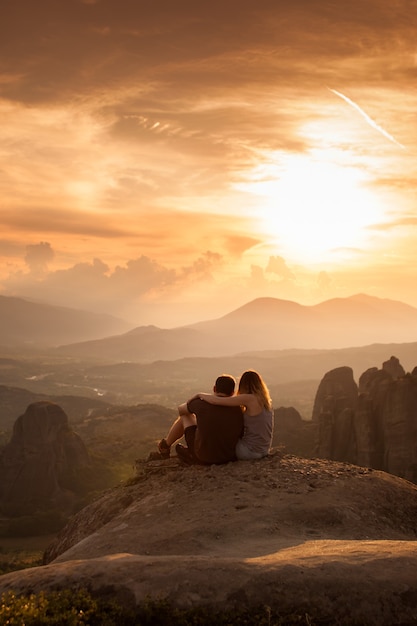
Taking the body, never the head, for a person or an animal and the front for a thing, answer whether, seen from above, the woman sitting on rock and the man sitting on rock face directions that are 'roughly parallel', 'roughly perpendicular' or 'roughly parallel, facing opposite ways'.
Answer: roughly parallel

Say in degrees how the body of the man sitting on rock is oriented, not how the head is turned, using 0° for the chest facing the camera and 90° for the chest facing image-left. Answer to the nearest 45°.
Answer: approximately 135°

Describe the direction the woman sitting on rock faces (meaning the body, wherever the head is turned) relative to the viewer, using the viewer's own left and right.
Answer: facing away from the viewer and to the left of the viewer

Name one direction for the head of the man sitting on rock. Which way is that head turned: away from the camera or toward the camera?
away from the camera

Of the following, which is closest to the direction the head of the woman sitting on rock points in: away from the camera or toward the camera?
away from the camera
